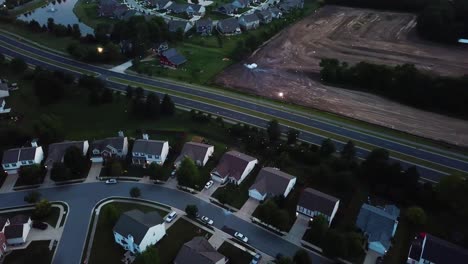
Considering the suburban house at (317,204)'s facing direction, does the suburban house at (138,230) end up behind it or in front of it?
in front

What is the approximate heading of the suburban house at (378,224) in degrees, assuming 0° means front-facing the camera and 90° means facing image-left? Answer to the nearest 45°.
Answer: approximately 45°

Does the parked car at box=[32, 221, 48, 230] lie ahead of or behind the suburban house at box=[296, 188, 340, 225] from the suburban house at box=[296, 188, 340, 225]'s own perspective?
ahead

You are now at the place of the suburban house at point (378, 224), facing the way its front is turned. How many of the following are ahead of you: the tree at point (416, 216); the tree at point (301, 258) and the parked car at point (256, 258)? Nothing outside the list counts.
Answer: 2

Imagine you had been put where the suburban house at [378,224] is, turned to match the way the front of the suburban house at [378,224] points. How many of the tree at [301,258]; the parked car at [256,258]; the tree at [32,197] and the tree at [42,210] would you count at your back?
0

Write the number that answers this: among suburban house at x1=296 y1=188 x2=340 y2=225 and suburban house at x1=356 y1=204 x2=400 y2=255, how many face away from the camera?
0

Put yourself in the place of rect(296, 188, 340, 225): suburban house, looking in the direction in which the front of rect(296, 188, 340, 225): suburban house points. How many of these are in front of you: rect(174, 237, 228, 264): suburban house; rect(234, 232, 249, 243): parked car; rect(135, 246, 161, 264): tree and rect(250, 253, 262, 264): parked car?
4

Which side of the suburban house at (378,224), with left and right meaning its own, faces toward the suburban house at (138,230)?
right

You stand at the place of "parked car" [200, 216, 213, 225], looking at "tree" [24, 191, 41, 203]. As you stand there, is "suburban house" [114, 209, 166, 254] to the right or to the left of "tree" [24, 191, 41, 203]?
left

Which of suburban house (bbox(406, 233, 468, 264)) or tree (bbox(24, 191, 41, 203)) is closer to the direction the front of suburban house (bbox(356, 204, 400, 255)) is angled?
the tree

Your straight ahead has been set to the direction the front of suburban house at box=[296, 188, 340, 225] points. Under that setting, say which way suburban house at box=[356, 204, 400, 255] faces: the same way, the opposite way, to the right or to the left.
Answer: the same way

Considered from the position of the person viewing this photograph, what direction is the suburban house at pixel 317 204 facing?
facing the viewer and to the left of the viewer

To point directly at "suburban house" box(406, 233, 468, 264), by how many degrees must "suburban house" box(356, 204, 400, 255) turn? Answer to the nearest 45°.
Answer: approximately 135° to its left

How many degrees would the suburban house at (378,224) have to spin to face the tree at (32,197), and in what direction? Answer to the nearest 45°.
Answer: approximately 45° to its right
